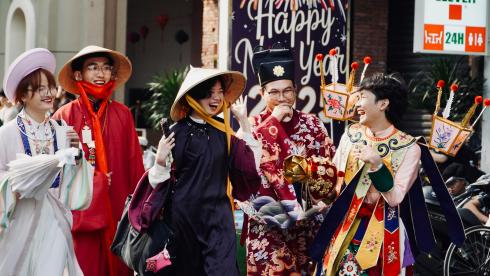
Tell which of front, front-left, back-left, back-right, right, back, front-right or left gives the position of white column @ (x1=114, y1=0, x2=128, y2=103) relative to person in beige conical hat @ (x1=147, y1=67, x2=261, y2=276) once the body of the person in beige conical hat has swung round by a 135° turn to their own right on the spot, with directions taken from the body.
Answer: front-right

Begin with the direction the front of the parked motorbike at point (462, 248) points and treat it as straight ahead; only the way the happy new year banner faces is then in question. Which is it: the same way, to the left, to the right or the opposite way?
to the left

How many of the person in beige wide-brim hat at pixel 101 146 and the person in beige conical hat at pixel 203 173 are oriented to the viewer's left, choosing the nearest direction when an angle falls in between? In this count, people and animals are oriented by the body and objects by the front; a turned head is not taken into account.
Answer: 0

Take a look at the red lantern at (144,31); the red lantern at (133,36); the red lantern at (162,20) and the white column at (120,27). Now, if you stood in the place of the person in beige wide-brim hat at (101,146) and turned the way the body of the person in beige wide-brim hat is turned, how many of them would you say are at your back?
4

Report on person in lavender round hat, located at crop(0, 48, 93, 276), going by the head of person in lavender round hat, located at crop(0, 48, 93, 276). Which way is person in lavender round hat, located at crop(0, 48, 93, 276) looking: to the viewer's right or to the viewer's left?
to the viewer's right

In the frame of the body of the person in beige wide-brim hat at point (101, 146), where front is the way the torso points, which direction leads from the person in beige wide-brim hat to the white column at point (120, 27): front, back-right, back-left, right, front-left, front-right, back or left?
back

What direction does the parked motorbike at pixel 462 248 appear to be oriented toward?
to the viewer's left

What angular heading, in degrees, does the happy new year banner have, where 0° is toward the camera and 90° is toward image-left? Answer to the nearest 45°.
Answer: approximately 0°

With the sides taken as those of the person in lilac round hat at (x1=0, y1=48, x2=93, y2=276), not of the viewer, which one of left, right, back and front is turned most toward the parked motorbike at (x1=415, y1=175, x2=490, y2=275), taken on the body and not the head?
left
